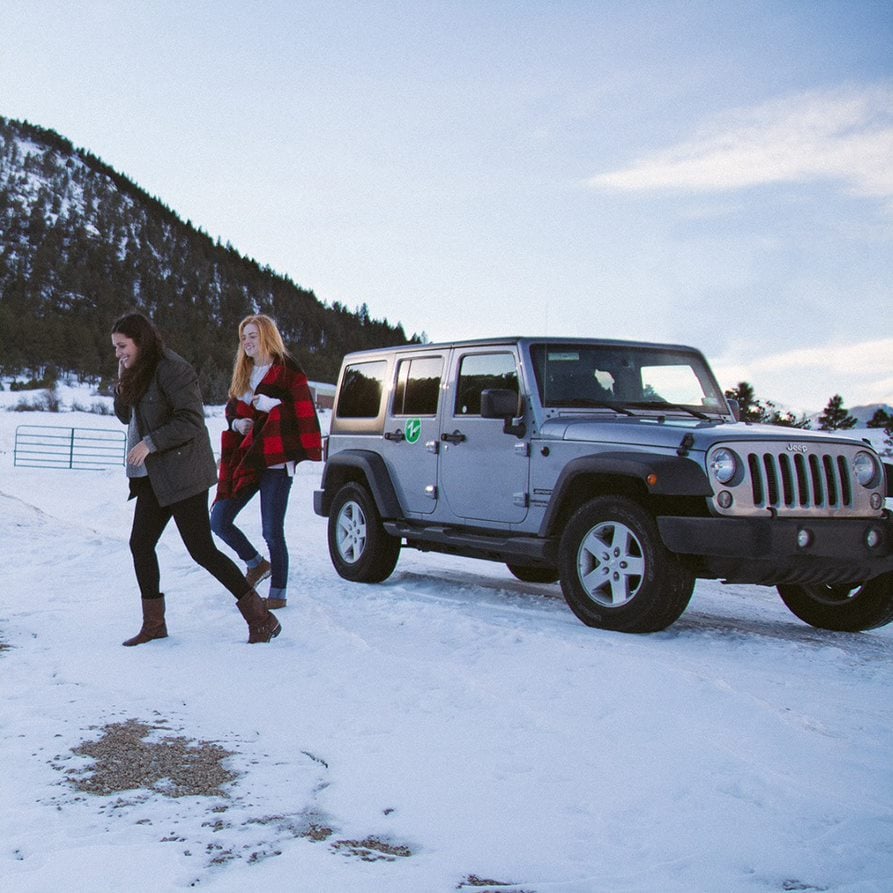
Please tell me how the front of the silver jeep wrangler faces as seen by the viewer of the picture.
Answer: facing the viewer and to the right of the viewer

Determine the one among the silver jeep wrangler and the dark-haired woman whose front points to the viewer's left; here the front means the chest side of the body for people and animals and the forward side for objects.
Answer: the dark-haired woman

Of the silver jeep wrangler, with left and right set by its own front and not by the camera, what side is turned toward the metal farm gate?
back

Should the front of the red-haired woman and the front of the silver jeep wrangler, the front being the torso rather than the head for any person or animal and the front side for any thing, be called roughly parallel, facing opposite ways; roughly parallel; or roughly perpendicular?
roughly perpendicular

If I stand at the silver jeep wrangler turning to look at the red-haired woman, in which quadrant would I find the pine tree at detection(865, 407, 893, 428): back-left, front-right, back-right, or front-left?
back-right

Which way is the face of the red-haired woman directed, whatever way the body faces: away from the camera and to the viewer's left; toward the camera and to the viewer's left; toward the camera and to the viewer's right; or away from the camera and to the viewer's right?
toward the camera and to the viewer's left

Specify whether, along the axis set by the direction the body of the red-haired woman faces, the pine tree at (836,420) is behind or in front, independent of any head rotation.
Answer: behind

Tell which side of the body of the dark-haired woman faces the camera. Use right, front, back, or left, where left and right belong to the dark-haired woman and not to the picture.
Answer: left

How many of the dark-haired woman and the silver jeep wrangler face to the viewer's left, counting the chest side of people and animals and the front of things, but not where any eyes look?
1

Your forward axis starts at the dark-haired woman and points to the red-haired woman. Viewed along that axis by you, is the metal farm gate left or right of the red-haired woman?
left

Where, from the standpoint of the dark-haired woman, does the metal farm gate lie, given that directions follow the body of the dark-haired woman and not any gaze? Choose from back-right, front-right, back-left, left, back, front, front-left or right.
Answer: right

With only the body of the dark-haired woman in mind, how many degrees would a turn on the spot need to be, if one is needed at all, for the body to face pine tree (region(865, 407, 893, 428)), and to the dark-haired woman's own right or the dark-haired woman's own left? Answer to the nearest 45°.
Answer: approximately 135° to the dark-haired woman's own right

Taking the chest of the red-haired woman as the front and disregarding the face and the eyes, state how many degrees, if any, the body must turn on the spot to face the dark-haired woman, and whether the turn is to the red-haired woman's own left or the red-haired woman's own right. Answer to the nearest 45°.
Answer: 0° — they already face them

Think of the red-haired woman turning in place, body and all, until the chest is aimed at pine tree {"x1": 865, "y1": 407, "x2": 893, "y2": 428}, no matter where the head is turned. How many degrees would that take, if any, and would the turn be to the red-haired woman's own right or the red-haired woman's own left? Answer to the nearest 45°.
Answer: approximately 180°

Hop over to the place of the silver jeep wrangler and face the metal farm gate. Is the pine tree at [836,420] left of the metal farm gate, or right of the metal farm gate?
right
